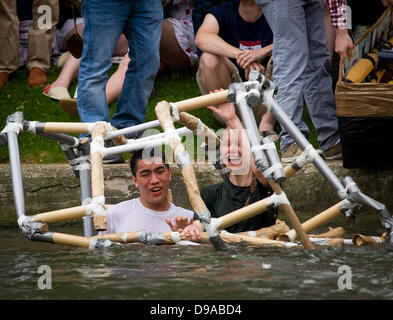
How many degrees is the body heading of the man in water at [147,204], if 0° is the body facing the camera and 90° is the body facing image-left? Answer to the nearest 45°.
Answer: approximately 0°

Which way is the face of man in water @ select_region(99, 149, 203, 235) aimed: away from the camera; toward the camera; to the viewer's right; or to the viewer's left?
toward the camera
